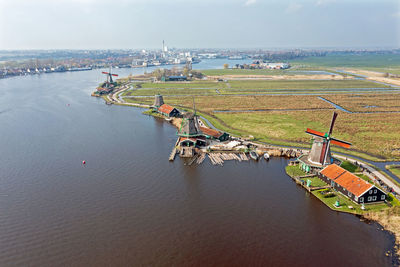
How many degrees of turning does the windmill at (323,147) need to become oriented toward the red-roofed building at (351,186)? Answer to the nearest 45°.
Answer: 0° — it already faces it

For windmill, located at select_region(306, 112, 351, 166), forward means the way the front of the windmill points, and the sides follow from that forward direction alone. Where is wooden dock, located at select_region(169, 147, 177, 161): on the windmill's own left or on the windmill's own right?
on the windmill's own right

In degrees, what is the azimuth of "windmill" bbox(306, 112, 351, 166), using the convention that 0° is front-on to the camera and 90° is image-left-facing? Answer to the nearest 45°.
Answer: approximately 315°

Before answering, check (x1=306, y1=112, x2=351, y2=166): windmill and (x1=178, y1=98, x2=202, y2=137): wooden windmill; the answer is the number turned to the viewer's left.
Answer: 0
